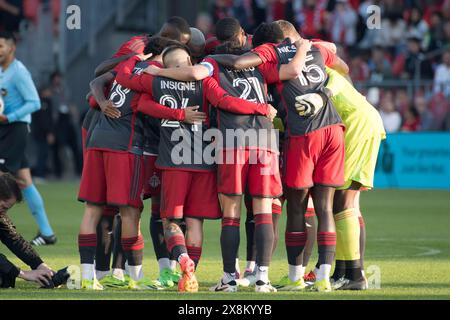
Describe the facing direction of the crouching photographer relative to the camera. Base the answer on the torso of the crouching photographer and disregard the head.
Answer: to the viewer's right

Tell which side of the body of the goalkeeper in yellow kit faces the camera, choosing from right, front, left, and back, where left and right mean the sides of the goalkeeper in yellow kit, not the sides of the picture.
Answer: left

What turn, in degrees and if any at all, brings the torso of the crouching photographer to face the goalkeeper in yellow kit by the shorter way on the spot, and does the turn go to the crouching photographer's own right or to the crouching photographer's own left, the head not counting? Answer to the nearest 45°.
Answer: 0° — they already face them

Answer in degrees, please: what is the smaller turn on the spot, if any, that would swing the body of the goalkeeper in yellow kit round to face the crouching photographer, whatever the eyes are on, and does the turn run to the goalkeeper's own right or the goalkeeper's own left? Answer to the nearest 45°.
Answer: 0° — they already face them

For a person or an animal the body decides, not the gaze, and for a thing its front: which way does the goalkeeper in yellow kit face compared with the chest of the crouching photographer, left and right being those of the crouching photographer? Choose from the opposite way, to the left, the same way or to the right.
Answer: the opposite way

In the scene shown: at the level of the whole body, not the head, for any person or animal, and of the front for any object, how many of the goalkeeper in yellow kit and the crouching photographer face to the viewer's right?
1
